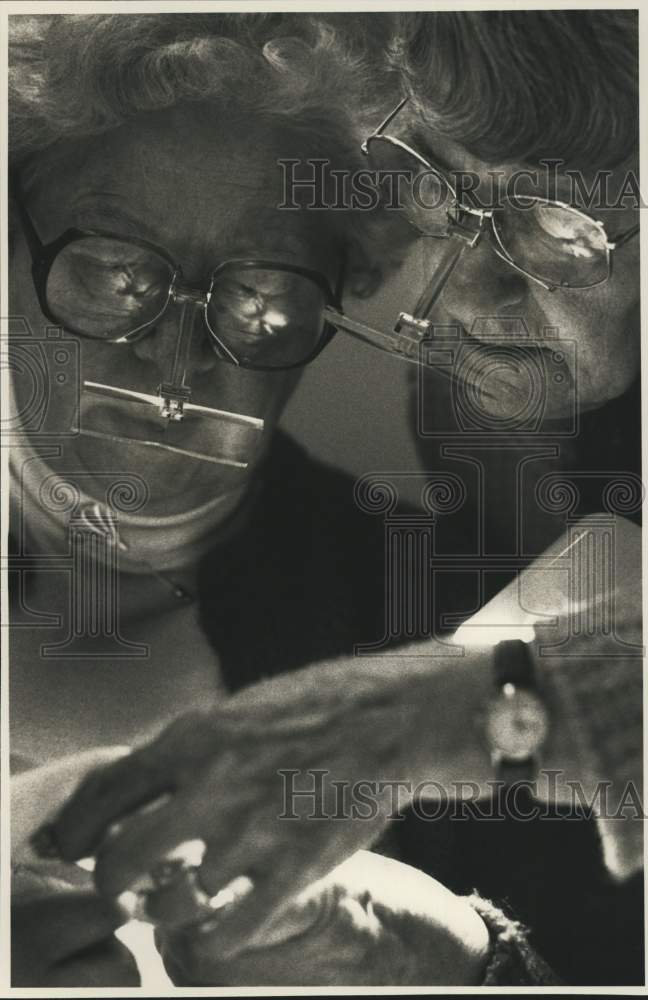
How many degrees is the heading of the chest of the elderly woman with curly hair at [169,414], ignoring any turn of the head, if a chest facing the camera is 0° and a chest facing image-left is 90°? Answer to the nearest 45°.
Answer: approximately 0°
